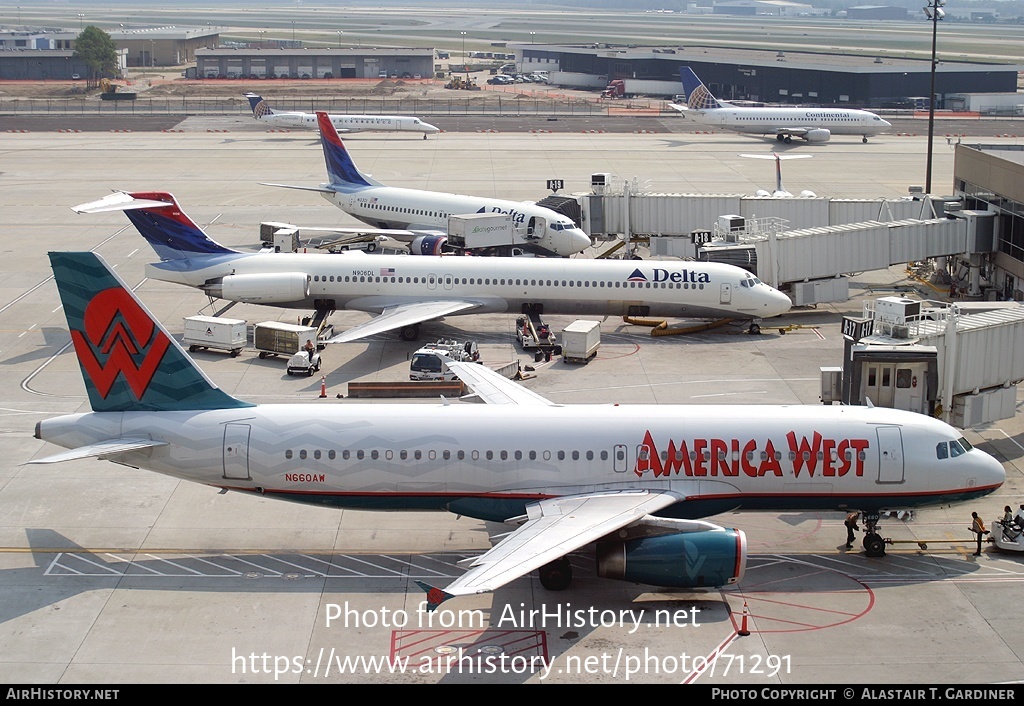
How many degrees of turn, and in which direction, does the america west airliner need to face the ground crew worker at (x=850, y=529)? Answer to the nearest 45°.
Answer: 0° — it already faces them

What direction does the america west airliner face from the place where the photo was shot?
facing to the right of the viewer

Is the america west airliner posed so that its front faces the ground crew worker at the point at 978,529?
yes

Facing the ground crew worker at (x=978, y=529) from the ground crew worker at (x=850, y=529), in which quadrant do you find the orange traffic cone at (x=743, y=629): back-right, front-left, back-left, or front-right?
back-right

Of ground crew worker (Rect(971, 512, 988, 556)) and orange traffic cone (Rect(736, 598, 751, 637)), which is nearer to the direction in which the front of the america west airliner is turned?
the ground crew worker

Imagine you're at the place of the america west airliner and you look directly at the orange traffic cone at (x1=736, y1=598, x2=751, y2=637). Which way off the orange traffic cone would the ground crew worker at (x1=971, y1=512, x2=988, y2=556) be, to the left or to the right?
left

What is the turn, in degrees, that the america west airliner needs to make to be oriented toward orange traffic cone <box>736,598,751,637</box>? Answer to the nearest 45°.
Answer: approximately 45° to its right
